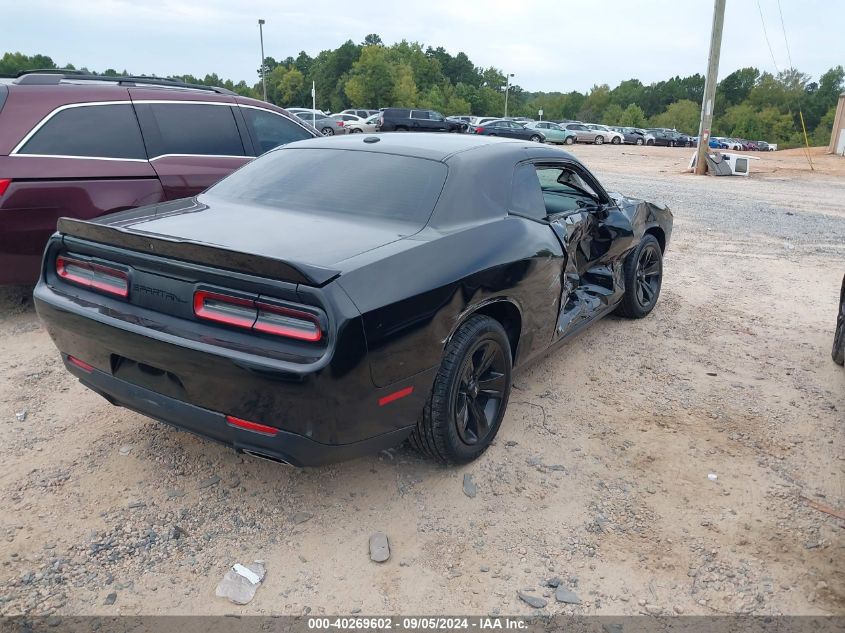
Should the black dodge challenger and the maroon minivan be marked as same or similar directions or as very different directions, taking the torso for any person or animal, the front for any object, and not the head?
same or similar directions

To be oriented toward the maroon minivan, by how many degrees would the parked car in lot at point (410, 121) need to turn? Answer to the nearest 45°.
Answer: approximately 90° to its right

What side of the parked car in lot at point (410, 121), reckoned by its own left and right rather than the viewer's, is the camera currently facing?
right

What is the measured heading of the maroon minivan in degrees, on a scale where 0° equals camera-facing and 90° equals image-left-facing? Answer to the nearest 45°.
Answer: approximately 225°

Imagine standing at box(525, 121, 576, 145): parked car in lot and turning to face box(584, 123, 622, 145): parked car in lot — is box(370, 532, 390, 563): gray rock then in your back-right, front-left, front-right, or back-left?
back-right

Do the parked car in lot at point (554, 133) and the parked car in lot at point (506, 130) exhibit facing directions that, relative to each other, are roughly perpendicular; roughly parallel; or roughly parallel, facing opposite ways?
roughly parallel

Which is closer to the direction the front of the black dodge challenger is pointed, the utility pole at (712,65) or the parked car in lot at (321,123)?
the utility pole
